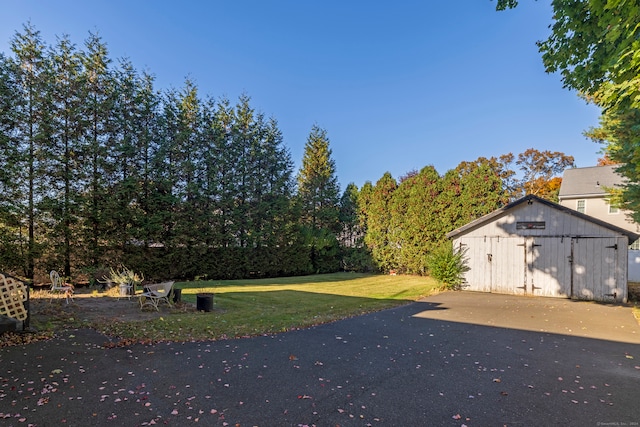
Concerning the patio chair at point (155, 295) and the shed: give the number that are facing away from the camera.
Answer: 0

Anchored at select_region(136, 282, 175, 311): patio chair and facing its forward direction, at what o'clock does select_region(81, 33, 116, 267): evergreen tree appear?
The evergreen tree is roughly at 4 o'clock from the patio chair.

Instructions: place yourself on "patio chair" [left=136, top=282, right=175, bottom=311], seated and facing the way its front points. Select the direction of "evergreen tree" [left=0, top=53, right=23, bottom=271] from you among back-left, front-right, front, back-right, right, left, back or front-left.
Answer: right

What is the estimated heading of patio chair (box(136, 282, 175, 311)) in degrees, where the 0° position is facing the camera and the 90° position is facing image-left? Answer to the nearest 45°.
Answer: approximately 45°

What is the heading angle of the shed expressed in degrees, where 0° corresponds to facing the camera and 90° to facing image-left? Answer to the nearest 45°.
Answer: approximately 0°

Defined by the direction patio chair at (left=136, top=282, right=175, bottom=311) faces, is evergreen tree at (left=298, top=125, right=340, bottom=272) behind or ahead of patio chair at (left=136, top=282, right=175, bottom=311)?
behind

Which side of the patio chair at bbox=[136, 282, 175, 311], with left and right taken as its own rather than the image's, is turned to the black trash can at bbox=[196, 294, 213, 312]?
left
